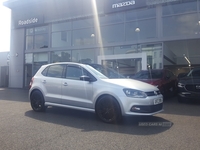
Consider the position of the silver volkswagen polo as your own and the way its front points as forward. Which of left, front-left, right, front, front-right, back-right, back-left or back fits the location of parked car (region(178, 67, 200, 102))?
left

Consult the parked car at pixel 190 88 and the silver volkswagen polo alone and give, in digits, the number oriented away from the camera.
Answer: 0

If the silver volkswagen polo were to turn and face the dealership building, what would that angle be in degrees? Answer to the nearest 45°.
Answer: approximately 135° to its left

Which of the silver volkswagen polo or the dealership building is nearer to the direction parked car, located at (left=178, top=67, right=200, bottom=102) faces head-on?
the silver volkswagen polo

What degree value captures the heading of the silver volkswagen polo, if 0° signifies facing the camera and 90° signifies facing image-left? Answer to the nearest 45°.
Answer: approximately 315°

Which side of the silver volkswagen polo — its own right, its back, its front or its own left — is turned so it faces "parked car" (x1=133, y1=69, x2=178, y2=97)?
left

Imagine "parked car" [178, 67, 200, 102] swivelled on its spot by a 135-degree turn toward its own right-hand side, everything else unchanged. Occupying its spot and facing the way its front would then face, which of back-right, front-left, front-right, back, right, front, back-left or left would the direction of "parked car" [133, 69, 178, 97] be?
front
